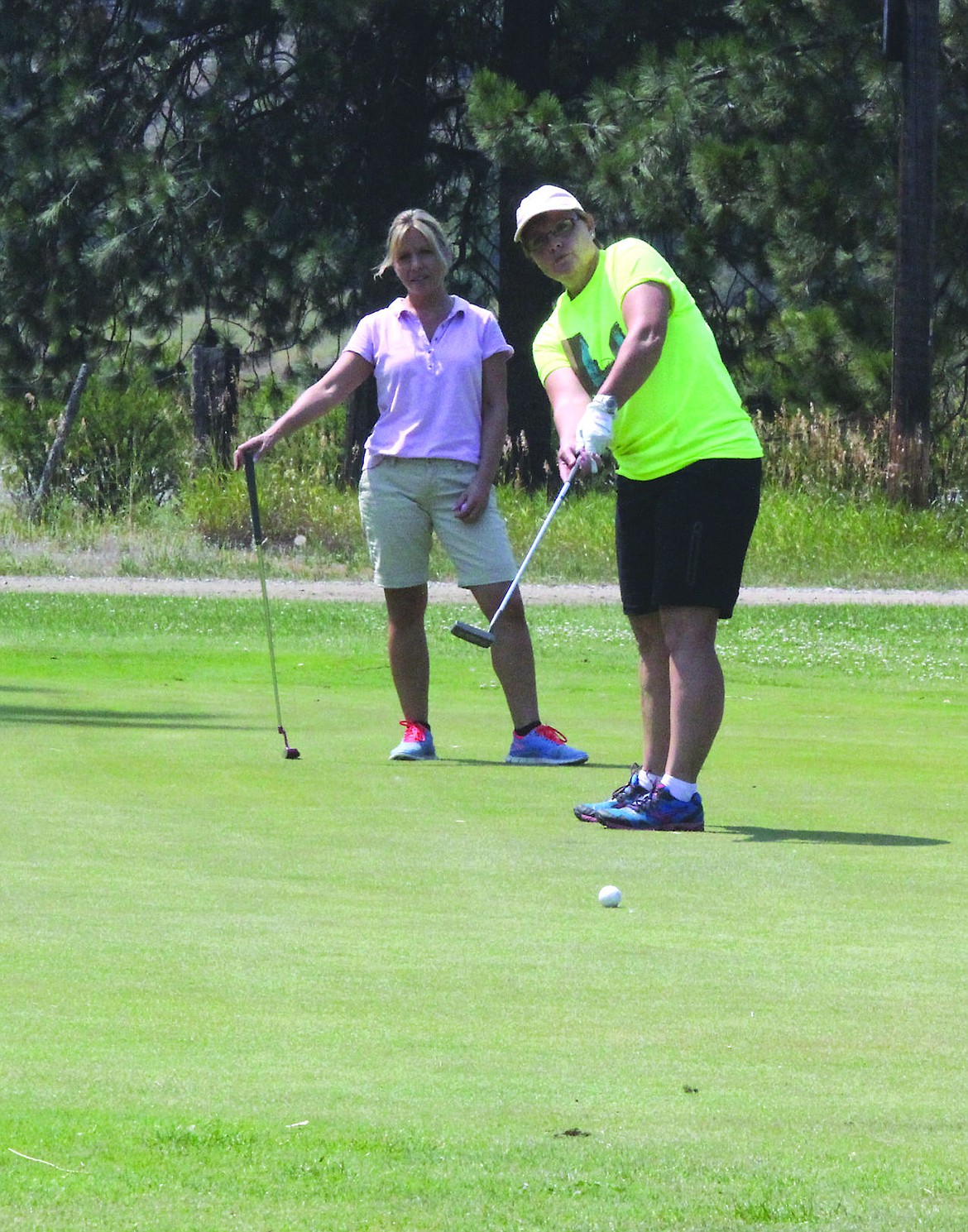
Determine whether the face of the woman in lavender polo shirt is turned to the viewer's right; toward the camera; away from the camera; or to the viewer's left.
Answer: toward the camera

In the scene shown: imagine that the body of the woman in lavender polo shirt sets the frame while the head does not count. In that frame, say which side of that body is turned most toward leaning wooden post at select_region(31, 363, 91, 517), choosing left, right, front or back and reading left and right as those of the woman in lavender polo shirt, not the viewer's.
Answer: back

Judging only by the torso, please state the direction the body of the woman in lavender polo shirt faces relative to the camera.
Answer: toward the camera

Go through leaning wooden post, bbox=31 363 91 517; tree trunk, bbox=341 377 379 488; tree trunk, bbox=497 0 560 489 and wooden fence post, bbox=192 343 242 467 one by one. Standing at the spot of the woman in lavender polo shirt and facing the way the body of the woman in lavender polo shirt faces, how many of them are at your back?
4

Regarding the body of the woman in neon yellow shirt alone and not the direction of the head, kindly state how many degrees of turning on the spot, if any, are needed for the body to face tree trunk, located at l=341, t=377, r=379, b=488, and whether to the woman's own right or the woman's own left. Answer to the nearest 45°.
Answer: approximately 135° to the woman's own right

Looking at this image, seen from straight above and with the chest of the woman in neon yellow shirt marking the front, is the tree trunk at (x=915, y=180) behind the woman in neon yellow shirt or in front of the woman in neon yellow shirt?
behind

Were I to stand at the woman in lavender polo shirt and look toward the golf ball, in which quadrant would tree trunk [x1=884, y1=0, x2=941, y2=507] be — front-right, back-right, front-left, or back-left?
back-left

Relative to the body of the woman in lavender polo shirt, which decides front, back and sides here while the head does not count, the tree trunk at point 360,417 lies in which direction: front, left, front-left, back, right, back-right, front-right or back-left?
back

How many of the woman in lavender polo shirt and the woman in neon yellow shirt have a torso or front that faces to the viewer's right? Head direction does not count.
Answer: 0

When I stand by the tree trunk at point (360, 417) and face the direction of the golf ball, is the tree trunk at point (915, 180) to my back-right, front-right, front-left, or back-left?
front-left

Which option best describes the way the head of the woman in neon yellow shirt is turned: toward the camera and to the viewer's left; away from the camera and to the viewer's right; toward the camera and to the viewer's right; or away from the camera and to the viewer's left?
toward the camera and to the viewer's left

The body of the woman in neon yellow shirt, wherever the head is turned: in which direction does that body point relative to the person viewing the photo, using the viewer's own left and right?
facing the viewer and to the left of the viewer

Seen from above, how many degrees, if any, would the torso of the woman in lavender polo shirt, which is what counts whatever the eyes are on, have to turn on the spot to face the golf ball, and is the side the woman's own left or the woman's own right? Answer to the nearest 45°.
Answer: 0° — they already face it

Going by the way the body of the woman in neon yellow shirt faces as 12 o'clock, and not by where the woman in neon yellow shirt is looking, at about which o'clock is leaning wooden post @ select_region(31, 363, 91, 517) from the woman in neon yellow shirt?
The leaning wooden post is roughly at 4 o'clock from the woman in neon yellow shirt.

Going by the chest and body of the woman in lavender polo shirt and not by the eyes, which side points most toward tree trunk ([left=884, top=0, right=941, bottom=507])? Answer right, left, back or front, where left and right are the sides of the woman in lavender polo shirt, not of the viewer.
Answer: back

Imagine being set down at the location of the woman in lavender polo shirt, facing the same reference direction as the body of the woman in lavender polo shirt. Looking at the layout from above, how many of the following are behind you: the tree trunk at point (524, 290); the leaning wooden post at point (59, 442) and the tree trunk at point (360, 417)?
3
